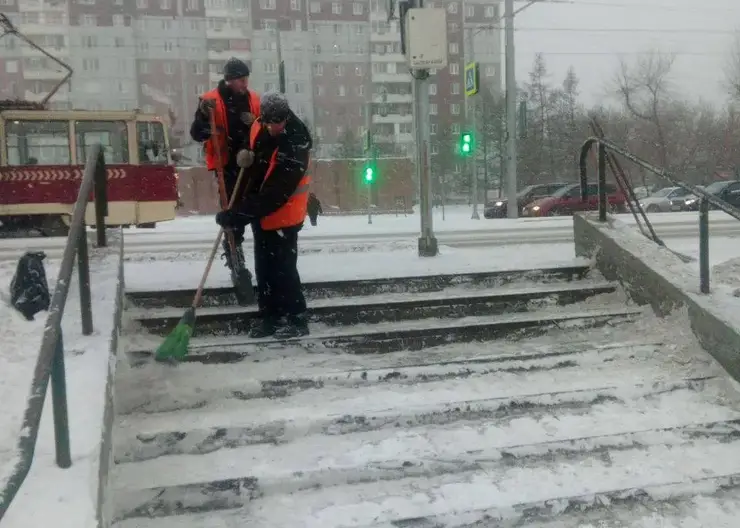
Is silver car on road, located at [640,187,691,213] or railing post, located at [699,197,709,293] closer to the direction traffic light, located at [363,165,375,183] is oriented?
the railing post

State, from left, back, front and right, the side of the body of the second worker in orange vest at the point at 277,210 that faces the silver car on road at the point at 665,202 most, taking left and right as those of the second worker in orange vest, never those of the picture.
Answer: back

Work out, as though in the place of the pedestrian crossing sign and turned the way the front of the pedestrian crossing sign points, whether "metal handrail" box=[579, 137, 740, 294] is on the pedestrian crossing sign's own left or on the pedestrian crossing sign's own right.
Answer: on the pedestrian crossing sign's own left

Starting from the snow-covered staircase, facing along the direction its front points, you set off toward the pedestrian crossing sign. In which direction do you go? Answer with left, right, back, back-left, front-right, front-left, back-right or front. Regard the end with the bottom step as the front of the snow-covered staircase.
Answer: back

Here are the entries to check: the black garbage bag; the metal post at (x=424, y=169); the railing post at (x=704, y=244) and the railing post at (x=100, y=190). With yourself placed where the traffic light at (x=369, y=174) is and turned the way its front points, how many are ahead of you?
4

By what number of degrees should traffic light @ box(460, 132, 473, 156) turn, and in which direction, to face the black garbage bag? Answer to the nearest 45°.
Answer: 0° — it already faces it

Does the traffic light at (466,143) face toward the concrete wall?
yes

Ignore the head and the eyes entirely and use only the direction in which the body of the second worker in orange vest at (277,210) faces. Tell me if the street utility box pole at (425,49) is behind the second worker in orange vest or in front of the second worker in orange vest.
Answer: behind

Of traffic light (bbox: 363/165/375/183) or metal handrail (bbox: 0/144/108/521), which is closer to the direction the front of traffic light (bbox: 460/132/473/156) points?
the metal handrail

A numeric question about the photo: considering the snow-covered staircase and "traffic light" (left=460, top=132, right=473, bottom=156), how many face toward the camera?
2

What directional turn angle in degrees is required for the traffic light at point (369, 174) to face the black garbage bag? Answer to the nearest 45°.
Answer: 0° — it already faces it
